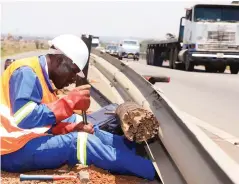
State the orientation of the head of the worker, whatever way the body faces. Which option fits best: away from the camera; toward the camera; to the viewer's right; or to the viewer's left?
to the viewer's right

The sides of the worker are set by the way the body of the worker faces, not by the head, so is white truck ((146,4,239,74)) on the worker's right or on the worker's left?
on the worker's left

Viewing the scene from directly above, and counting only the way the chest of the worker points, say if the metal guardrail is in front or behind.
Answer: in front

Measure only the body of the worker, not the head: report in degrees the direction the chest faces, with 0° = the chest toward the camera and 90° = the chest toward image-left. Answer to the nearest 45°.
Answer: approximately 270°
